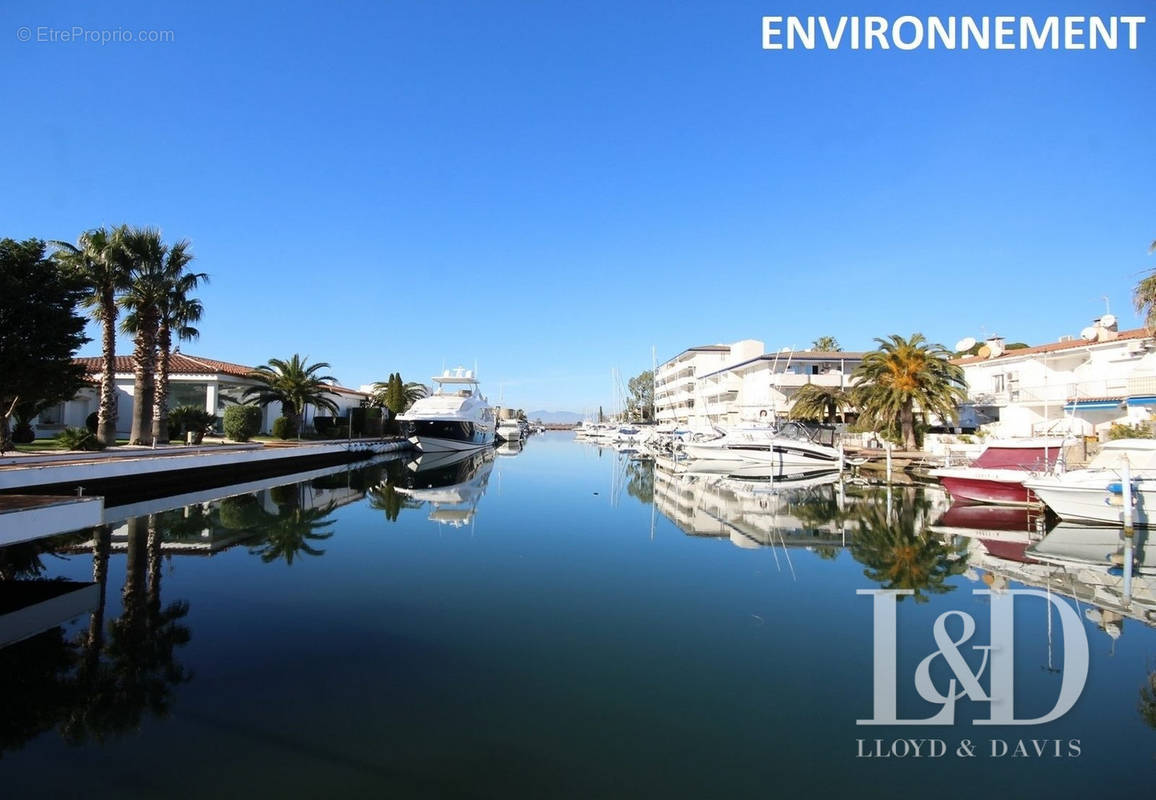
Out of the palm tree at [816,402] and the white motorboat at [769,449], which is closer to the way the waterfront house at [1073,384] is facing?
the white motorboat

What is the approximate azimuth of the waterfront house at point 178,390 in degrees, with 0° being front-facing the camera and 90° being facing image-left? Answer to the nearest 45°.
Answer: approximately 315°

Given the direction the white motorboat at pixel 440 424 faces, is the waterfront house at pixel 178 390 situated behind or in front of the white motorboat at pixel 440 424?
in front

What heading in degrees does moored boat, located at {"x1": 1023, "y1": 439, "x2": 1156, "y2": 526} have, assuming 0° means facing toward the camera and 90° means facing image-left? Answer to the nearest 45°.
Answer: approximately 90°

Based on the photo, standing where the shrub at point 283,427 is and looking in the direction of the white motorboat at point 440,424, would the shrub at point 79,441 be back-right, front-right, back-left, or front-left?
back-right

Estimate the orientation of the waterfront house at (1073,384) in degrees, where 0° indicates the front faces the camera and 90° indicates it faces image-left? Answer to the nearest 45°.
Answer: approximately 45°

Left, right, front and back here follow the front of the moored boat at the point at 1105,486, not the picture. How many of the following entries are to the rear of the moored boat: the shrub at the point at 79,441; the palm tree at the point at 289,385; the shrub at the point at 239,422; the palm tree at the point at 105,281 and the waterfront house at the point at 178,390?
0

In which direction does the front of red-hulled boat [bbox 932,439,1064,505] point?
to the viewer's left

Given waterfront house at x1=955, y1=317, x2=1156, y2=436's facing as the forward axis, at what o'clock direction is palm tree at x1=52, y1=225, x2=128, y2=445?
The palm tree is roughly at 12 o'clock from the waterfront house.

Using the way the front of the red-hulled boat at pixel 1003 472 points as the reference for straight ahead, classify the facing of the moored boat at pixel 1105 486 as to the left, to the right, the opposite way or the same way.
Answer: the same way

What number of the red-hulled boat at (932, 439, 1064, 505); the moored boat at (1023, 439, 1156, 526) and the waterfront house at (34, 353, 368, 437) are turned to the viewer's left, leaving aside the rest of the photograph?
2

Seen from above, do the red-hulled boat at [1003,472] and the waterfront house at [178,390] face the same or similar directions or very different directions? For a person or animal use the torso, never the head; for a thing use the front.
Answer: very different directions

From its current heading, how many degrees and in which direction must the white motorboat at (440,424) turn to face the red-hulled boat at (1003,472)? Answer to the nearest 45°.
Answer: approximately 90° to its left
